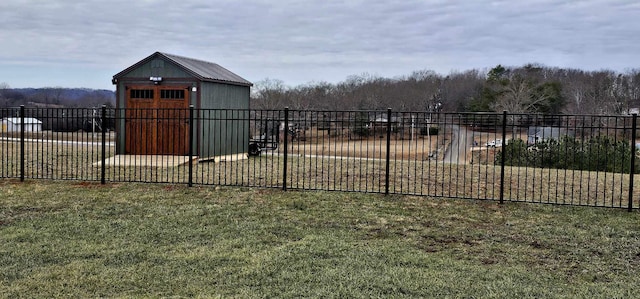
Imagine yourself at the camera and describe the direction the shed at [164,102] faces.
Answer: facing the viewer and to the left of the viewer
